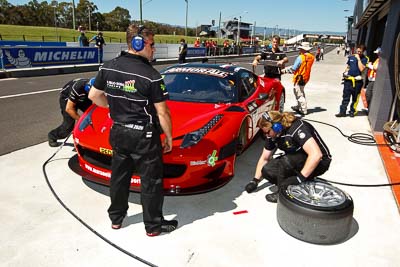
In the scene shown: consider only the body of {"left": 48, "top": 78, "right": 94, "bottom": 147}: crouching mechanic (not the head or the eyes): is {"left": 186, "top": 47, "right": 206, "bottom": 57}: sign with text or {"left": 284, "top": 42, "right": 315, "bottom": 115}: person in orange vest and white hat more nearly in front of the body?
the person in orange vest and white hat

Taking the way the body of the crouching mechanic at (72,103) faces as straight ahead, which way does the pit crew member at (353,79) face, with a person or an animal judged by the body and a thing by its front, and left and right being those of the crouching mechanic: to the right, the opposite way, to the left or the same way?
the opposite way

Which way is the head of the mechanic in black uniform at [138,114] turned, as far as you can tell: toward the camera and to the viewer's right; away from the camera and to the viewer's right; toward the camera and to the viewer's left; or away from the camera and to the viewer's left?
away from the camera and to the viewer's right

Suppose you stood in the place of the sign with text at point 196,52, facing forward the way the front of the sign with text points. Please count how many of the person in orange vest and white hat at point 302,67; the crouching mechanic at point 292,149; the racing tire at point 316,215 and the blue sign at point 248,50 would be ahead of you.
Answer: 3

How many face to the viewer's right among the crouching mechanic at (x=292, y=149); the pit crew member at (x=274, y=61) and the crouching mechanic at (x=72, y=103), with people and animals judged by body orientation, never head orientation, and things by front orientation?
1

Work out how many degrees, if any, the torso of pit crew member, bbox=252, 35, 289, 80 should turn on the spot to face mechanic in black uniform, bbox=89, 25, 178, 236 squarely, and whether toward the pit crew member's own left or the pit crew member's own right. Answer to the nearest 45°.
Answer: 0° — they already face them

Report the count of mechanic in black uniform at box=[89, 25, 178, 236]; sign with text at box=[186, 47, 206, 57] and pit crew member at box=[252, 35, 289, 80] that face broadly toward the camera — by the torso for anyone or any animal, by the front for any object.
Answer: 2

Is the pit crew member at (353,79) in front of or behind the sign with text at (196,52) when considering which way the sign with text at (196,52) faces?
in front

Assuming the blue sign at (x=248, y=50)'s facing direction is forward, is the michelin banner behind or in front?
in front

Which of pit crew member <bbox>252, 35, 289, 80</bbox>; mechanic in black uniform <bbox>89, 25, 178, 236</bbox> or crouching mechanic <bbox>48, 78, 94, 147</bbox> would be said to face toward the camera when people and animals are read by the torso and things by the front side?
the pit crew member

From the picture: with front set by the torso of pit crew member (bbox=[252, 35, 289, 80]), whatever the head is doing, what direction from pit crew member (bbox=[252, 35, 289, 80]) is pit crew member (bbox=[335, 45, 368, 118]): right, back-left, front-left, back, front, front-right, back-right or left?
left

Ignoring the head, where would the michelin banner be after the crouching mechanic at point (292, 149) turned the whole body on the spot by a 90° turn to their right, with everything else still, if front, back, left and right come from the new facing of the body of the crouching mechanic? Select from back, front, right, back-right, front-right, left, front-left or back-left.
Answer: front

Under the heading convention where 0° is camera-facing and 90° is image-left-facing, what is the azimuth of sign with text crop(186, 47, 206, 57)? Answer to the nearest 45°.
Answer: approximately 0°

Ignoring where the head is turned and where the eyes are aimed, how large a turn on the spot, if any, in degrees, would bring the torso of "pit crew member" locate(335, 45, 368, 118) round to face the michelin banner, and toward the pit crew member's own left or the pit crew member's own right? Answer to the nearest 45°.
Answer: approximately 45° to the pit crew member's own right

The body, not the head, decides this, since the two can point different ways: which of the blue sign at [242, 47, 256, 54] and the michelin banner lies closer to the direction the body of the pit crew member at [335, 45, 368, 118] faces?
the michelin banner

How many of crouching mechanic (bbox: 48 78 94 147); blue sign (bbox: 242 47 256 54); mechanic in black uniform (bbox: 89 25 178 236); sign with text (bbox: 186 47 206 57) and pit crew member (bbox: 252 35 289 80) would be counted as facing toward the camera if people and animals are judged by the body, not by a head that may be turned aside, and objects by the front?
3

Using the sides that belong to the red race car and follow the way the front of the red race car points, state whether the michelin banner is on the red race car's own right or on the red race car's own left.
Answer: on the red race car's own right
